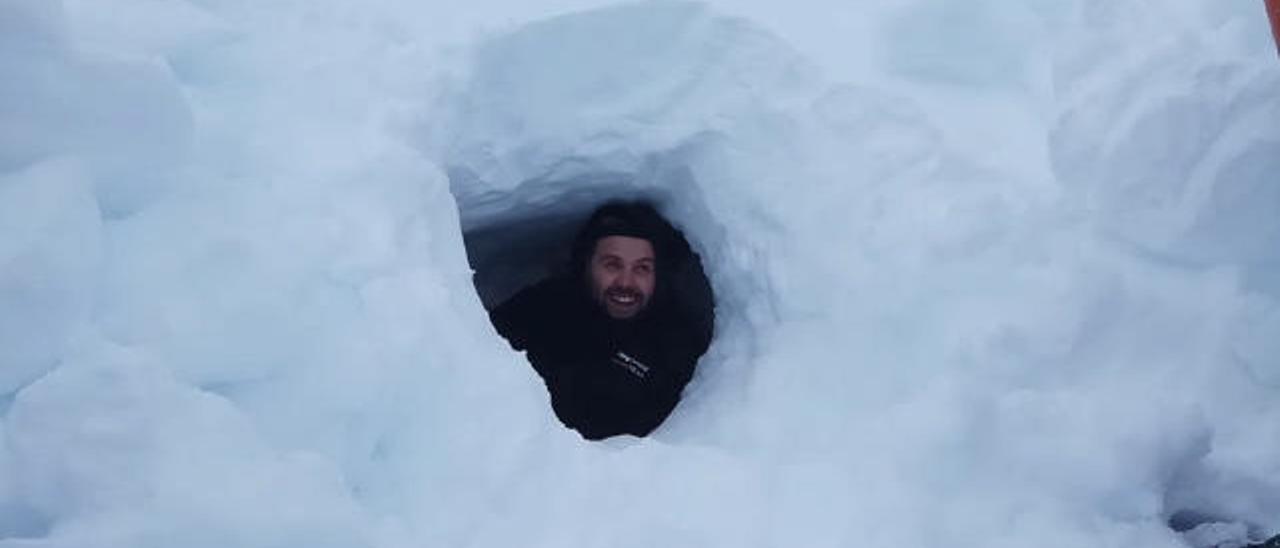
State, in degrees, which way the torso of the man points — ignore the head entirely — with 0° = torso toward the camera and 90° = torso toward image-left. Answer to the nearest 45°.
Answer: approximately 0°
